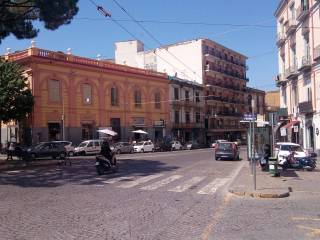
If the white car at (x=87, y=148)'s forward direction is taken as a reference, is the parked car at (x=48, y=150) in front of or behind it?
in front

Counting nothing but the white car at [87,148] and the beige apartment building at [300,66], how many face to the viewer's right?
0

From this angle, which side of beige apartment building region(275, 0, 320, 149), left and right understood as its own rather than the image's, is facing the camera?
left

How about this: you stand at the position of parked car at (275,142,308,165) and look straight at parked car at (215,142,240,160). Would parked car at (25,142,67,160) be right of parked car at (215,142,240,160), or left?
left

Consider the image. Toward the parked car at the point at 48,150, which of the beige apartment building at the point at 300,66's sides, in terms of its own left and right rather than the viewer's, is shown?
front

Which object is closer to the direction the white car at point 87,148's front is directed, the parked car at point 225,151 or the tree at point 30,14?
the tree

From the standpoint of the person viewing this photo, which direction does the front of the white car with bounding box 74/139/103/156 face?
facing the viewer and to the left of the viewer

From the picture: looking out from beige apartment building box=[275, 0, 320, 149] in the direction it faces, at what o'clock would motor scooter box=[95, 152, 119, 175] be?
The motor scooter is roughly at 10 o'clock from the beige apartment building.

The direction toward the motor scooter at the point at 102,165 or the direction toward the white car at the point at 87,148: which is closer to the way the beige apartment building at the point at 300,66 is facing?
the white car

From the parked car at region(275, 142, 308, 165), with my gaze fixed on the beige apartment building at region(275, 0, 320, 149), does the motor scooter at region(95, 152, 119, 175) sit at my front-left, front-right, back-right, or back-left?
back-left

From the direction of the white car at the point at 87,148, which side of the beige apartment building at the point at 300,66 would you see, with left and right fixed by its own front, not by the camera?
front

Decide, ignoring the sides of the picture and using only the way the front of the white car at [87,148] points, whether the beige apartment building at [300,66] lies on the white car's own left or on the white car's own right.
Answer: on the white car's own left

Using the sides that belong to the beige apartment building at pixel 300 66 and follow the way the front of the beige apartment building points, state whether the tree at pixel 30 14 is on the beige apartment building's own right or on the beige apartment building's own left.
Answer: on the beige apartment building's own left
